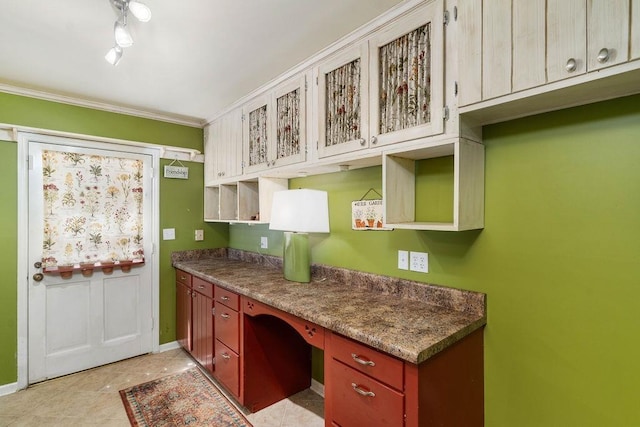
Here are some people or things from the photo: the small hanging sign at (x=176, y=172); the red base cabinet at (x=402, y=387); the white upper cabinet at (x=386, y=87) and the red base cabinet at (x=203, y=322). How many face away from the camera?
0

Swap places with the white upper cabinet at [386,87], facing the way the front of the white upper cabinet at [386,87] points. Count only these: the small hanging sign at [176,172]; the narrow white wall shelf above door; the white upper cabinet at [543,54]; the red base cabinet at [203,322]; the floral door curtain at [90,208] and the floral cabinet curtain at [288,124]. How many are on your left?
1

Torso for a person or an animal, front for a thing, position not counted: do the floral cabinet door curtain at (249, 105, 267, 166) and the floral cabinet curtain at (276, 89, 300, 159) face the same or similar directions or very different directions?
same or similar directions

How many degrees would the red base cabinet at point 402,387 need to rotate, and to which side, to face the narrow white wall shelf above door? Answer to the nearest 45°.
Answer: approximately 45° to its right

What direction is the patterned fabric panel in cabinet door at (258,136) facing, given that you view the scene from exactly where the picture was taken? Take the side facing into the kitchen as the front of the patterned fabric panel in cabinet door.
facing the viewer and to the left of the viewer

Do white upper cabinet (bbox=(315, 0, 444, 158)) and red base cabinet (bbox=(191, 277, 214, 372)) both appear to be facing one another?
no

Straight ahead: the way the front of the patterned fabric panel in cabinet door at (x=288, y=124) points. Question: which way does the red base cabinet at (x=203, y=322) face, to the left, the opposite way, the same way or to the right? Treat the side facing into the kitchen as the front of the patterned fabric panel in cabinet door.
the same way

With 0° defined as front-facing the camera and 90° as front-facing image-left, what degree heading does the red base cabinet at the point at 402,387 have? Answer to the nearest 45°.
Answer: approximately 45°

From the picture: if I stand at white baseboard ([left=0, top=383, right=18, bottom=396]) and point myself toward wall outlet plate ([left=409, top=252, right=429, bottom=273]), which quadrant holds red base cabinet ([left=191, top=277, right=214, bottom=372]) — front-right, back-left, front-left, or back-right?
front-left

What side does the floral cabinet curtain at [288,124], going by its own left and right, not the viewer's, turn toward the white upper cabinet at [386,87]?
left

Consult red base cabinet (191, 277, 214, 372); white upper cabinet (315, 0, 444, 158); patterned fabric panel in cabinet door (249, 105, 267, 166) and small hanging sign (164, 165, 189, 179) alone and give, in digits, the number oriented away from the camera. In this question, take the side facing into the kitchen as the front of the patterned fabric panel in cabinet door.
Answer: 0

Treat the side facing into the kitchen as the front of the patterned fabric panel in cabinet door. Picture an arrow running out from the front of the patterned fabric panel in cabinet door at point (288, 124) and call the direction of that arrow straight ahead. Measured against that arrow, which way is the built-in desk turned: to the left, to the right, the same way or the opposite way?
the same way

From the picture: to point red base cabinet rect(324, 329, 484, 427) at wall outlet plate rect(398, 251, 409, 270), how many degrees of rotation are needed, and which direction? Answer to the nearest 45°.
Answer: approximately 135° to its right

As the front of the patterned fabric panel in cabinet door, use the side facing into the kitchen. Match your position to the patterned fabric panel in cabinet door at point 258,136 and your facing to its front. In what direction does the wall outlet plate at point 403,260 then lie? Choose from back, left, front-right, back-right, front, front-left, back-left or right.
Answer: left

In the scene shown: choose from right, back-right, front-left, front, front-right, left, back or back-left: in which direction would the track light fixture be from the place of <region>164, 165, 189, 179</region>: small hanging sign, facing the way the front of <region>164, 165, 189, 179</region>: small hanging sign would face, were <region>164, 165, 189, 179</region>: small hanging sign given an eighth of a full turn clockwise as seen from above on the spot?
front-left

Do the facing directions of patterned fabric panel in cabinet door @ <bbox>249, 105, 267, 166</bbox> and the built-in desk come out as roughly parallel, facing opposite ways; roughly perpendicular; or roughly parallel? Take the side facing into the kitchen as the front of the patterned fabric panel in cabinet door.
roughly parallel

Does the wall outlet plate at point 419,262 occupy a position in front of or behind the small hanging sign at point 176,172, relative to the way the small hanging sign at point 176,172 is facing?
in front

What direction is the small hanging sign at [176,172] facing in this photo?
toward the camera

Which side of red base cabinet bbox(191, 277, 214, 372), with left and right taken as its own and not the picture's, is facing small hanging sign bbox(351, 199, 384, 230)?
left
